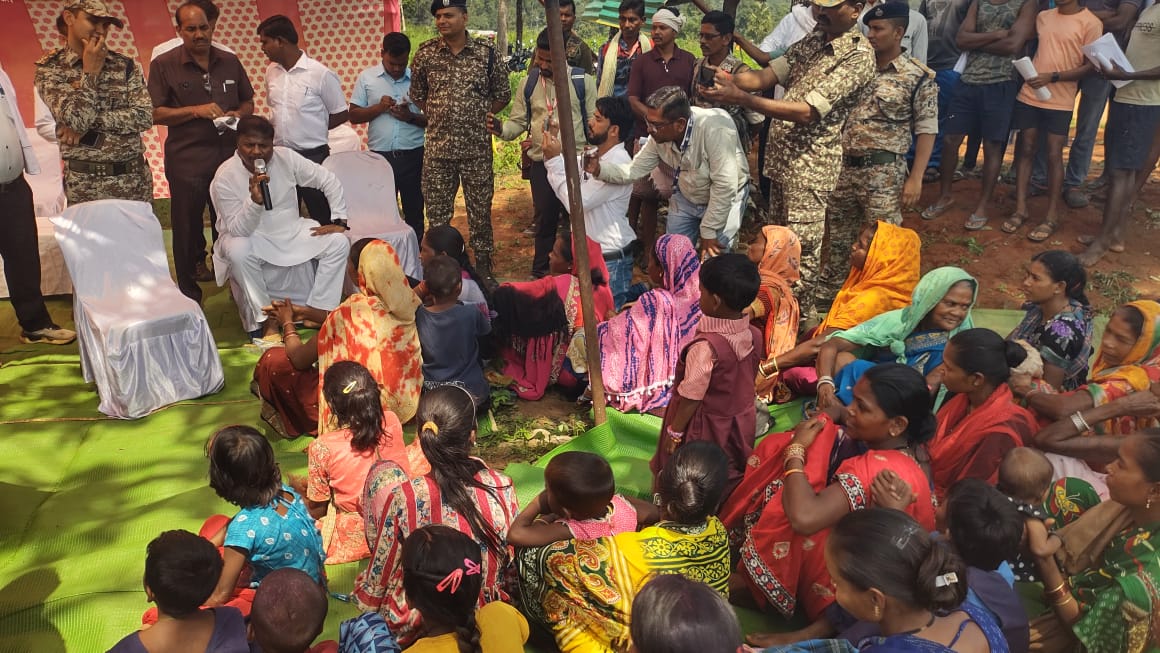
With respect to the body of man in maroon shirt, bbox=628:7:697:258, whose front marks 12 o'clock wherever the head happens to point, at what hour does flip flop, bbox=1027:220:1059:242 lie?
The flip flop is roughly at 9 o'clock from the man in maroon shirt.

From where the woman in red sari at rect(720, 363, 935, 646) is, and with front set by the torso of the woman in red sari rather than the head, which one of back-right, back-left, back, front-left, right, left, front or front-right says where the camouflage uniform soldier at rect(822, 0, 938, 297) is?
right

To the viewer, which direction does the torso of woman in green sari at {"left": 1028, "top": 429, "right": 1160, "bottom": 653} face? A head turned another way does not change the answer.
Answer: to the viewer's left

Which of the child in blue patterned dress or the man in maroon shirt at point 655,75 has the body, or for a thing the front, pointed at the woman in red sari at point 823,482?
the man in maroon shirt

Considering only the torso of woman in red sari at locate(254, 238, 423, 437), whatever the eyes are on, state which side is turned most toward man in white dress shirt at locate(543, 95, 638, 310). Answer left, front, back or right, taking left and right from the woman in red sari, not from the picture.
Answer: right

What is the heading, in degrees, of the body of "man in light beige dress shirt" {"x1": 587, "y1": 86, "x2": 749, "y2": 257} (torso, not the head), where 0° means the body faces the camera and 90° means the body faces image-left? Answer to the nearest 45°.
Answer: approximately 45°

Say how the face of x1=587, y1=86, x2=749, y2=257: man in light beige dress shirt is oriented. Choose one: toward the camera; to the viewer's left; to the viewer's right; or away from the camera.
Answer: to the viewer's left

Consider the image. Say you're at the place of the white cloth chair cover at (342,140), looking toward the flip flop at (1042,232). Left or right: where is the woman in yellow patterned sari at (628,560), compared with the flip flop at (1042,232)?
right

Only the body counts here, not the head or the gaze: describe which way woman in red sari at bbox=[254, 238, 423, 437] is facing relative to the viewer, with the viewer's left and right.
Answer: facing away from the viewer and to the left of the viewer

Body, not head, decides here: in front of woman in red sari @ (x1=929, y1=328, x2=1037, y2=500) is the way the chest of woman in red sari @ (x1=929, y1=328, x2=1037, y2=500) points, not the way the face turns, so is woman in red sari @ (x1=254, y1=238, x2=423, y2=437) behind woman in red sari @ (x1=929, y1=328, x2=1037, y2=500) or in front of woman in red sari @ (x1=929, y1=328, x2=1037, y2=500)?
in front

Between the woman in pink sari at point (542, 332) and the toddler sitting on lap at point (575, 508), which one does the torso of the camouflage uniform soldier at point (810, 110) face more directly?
the woman in pink sari
